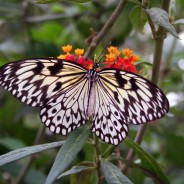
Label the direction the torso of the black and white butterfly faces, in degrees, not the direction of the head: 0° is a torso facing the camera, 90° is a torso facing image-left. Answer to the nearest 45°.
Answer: approximately 180°
